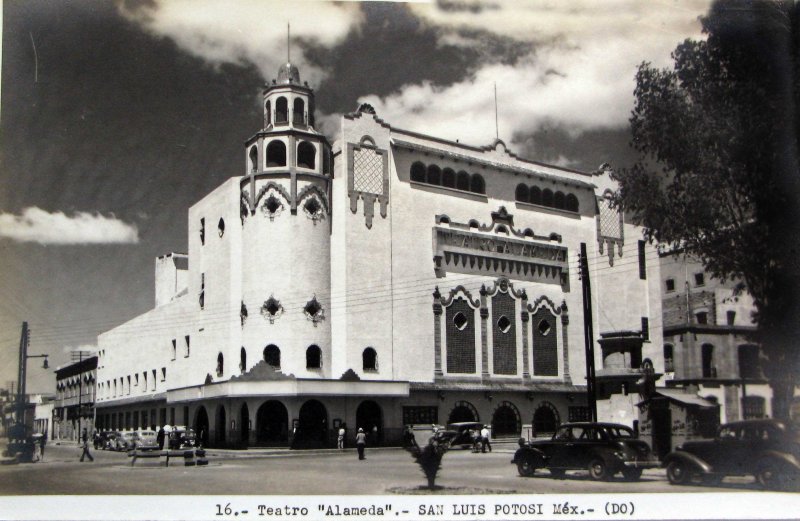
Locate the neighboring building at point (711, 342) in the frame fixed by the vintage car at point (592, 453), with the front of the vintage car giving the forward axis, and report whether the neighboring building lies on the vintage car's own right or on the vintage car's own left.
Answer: on the vintage car's own right

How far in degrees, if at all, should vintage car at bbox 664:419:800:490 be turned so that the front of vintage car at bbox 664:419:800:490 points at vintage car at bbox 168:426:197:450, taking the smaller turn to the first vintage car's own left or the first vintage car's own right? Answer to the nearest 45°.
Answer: approximately 45° to the first vintage car's own right

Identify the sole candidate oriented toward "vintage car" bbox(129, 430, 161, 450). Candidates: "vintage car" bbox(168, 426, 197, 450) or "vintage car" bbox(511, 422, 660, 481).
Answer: "vintage car" bbox(511, 422, 660, 481)

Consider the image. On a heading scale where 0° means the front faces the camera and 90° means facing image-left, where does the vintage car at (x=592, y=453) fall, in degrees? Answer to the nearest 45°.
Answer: approximately 135°

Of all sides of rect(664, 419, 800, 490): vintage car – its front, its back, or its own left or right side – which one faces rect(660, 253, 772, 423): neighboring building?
right

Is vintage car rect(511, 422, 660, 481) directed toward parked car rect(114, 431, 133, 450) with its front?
yes

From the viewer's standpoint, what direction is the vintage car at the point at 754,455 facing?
to the viewer's left

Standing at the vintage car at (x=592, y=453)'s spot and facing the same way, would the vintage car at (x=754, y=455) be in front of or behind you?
behind
